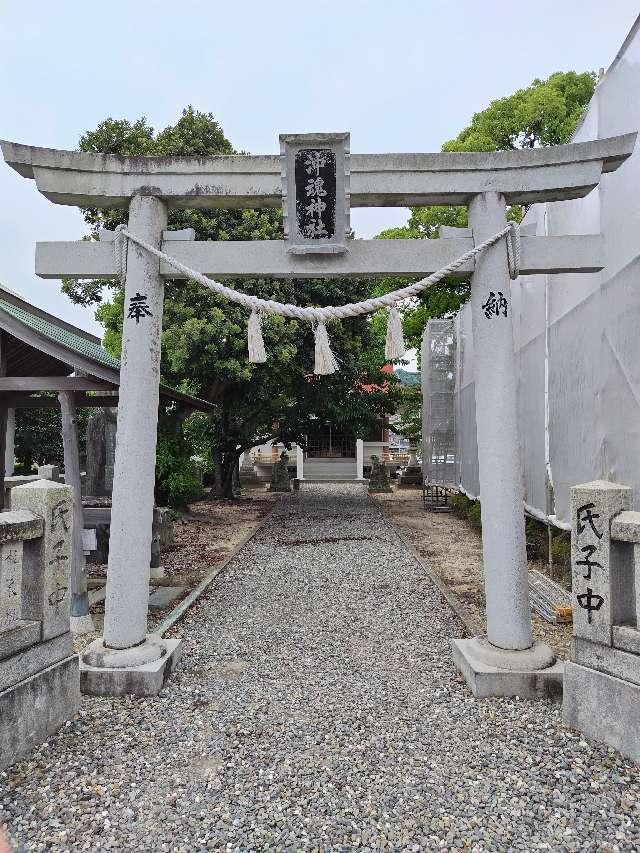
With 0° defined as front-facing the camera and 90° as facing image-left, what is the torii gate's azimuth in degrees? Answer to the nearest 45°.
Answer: approximately 0°

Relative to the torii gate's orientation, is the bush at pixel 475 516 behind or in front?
behind

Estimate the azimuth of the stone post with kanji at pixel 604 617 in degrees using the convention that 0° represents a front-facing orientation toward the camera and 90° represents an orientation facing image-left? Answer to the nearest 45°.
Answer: approximately 45°

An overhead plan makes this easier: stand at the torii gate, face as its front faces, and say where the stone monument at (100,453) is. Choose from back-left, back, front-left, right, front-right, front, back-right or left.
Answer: back-right
